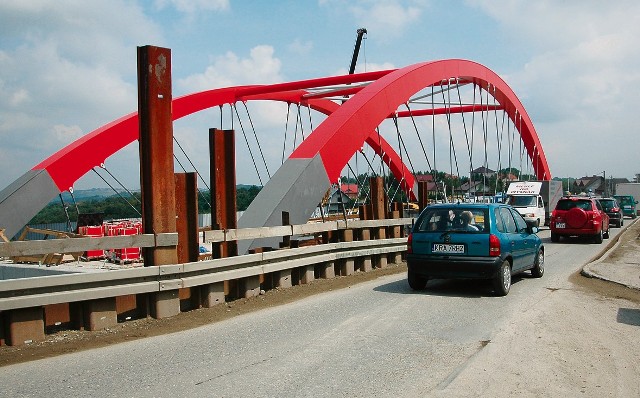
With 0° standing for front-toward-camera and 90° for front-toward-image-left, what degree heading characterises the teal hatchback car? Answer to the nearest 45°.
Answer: approximately 225°

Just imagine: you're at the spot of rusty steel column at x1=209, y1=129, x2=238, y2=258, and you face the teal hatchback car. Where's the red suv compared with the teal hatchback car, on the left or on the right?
left

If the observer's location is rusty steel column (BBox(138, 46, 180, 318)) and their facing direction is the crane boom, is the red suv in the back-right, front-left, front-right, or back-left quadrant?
front-right

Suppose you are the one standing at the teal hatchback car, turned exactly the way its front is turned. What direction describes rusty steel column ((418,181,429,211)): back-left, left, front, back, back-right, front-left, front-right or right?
front-left

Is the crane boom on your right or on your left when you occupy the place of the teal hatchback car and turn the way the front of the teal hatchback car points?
on your left

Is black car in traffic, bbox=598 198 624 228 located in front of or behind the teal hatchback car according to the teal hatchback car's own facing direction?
in front

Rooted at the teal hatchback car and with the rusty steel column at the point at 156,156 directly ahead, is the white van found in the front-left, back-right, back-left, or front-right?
back-right

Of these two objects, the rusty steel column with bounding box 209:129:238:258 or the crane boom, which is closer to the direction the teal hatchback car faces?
the crane boom

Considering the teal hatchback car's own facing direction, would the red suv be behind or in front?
in front

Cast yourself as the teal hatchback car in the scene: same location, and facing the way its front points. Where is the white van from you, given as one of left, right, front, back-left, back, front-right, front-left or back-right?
front-left

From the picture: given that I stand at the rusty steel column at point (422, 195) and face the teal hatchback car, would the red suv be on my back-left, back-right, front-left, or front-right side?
back-left

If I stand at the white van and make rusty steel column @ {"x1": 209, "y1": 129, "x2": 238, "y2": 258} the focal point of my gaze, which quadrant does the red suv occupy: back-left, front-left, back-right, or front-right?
front-left

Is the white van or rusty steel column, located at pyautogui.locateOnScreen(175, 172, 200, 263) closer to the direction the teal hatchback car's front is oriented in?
the white van
